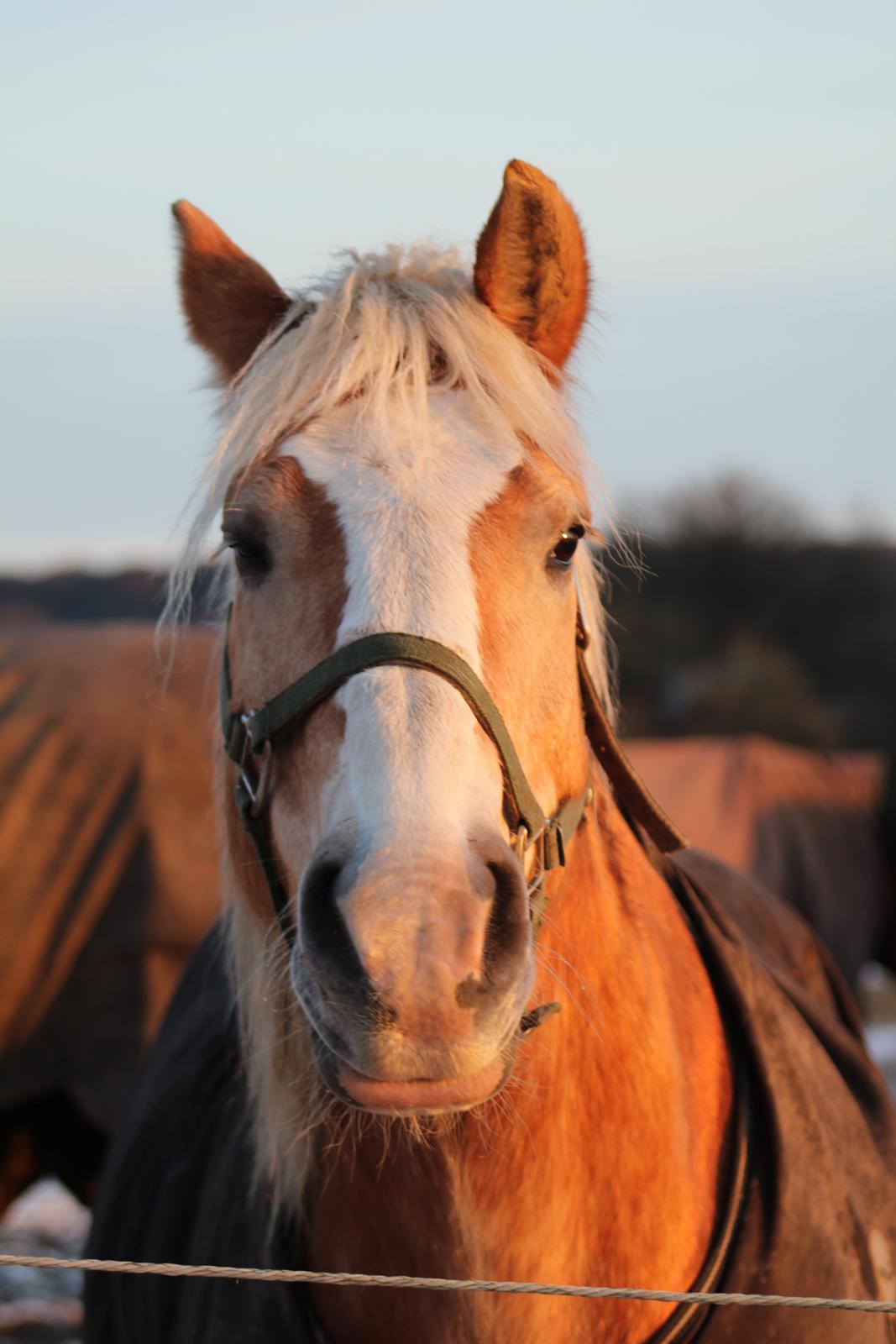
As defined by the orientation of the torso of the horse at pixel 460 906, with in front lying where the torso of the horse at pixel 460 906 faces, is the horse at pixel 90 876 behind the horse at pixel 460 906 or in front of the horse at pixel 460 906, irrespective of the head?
behind

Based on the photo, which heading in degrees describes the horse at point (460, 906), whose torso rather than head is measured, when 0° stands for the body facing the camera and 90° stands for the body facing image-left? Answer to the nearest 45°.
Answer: approximately 0°
